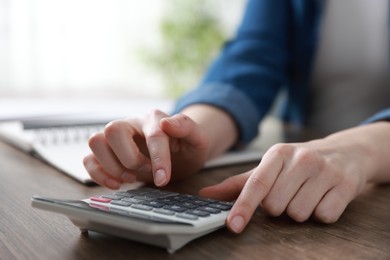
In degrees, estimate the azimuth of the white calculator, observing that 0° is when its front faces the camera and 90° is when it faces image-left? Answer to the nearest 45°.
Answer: approximately 225°
